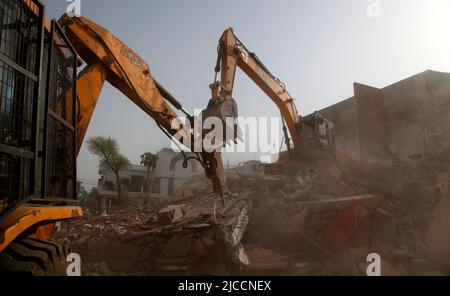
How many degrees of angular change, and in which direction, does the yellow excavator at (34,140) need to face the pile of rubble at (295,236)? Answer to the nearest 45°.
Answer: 0° — it already faces it

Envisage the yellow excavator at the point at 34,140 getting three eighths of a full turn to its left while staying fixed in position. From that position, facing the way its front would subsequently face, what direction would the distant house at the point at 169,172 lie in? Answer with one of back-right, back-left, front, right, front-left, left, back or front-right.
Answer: right

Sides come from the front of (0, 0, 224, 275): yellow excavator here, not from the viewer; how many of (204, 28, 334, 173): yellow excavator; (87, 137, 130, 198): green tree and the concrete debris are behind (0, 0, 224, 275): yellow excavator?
0

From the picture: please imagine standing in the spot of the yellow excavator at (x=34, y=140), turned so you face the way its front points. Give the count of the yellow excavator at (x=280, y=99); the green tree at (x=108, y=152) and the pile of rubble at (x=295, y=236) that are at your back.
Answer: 0

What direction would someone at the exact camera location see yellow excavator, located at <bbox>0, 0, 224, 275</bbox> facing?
facing away from the viewer and to the right of the viewer

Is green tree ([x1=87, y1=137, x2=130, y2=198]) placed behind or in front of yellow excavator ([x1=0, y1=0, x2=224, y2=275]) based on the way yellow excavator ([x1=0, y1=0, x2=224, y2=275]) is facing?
in front

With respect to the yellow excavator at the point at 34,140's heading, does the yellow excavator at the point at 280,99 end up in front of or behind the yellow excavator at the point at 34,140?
in front

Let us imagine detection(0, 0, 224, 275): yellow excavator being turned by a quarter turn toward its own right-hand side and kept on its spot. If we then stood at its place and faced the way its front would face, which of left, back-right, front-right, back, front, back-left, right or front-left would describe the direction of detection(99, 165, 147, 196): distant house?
back-left
